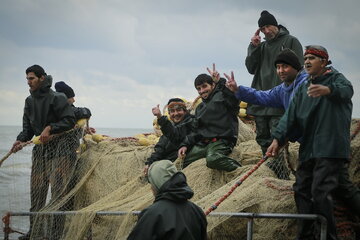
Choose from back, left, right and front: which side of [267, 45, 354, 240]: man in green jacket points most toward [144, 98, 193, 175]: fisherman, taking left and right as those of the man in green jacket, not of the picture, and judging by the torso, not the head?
right

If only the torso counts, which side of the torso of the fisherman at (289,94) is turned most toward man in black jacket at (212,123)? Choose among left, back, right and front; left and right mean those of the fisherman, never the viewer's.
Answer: right

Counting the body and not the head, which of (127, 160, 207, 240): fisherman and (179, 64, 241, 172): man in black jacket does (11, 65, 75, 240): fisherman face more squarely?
the fisherman

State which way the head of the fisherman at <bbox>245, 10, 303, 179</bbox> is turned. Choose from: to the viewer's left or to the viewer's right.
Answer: to the viewer's left

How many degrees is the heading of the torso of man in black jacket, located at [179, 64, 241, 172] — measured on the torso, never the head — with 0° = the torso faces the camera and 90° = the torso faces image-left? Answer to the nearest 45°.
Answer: approximately 45°
